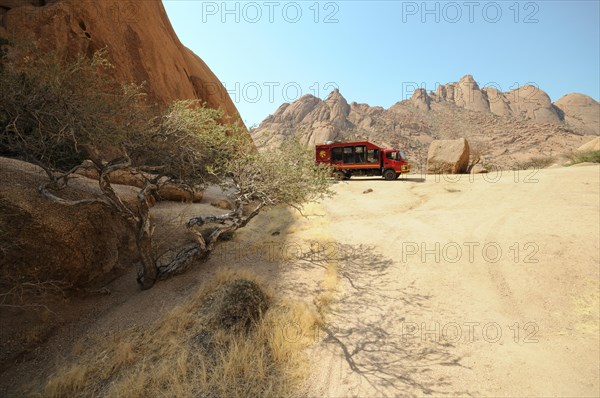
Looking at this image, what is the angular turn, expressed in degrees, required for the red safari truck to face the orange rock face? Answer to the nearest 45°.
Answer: approximately 135° to its right

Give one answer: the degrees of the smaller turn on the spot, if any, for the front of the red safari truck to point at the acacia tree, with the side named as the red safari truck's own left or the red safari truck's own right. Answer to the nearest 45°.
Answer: approximately 90° to the red safari truck's own right

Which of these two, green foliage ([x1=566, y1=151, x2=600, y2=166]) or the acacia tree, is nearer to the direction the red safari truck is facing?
the green foliage

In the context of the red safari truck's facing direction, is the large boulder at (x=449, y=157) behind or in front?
in front

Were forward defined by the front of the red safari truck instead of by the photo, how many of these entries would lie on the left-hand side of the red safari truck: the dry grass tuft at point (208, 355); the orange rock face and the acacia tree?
0

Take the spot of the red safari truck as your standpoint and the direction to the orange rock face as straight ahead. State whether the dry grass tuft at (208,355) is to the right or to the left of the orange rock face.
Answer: left

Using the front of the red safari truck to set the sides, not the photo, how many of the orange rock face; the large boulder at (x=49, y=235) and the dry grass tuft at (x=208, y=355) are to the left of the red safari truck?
0

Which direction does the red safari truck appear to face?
to the viewer's right

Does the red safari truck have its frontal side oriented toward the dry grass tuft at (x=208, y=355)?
no

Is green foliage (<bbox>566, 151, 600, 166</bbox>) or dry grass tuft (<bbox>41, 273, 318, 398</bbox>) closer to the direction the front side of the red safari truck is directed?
the green foliage

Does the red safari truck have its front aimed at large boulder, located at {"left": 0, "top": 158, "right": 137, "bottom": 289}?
no

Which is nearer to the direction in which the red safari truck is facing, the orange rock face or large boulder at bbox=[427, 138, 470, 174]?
the large boulder

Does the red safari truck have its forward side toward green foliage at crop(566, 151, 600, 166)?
yes
